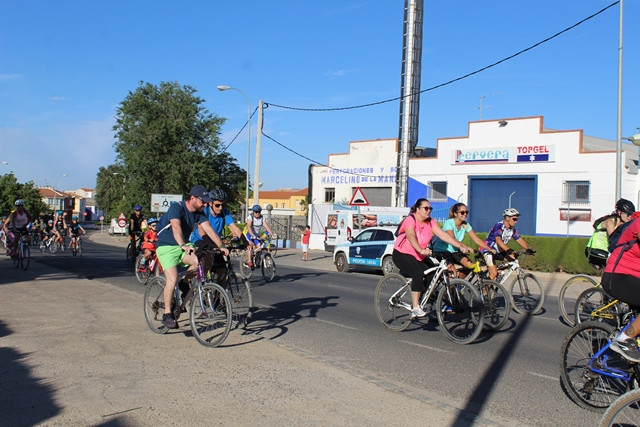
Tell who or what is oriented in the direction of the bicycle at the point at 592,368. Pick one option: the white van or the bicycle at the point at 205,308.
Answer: the bicycle at the point at 205,308

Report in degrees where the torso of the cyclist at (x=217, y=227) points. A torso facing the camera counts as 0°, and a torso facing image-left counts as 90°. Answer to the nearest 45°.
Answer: approximately 315°

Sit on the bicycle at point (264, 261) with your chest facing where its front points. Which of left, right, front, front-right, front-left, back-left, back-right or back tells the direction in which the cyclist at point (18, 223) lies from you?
back-right
